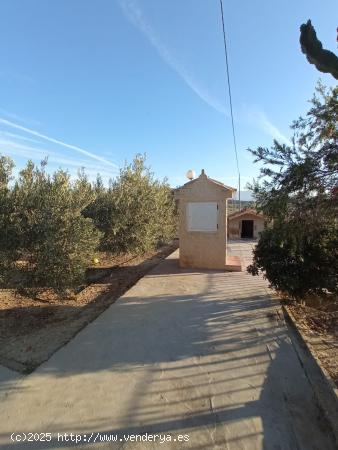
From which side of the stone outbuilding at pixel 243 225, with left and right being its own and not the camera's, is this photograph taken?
front

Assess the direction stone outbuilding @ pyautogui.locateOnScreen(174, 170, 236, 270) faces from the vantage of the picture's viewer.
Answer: facing the viewer

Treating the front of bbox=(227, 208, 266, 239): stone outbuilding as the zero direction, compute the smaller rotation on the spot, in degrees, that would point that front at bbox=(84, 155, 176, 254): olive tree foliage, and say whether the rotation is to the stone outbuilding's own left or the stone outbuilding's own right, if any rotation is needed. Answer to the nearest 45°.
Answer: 0° — it already faces it

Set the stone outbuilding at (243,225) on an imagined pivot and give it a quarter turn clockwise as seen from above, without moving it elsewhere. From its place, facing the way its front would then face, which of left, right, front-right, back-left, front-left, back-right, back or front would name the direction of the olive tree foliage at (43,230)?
left

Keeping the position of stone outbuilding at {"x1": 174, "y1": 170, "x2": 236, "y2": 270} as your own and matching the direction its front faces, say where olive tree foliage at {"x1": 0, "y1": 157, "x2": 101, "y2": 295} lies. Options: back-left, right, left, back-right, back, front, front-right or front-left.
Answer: front-right

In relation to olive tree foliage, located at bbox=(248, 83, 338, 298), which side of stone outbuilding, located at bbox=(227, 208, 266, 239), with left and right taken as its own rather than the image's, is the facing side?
front

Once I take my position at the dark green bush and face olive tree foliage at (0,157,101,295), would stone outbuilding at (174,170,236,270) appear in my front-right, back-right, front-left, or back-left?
front-right

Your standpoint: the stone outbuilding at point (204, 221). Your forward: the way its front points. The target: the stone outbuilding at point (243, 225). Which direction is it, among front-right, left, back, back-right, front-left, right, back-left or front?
back

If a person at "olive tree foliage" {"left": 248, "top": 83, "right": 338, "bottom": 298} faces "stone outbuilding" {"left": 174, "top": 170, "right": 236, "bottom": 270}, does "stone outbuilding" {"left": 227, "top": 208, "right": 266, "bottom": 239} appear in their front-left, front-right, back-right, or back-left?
front-right

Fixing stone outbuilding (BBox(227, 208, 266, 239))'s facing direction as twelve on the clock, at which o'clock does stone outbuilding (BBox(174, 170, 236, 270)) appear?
stone outbuilding (BBox(174, 170, 236, 270)) is roughly at 12 o'clock from stone outbuilding (BBox(227, 208, 266, 239)).

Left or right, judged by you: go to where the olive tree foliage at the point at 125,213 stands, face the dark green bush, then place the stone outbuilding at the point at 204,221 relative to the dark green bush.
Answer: left

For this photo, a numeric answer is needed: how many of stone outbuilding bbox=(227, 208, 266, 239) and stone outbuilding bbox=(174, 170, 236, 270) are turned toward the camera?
2

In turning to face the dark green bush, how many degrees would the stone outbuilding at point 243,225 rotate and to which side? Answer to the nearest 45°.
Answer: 0° — it already faces it
